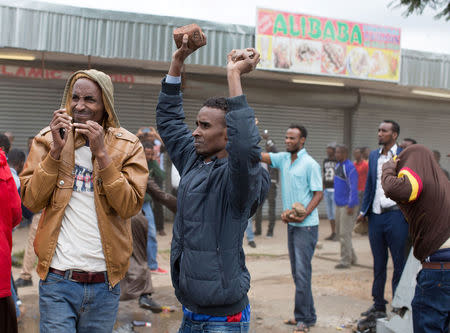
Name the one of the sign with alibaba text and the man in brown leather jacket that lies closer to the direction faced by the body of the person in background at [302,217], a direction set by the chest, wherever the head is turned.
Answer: the man in brown leather jacket

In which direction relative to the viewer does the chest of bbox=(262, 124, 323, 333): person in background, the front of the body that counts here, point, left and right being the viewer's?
facing the viewer and to the left of the viewer

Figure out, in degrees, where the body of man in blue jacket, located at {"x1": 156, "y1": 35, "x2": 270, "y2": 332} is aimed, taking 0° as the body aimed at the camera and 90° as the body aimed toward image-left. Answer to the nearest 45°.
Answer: approximately 45°

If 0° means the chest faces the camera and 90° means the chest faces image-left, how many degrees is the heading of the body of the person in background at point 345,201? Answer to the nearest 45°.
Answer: approximately 45°

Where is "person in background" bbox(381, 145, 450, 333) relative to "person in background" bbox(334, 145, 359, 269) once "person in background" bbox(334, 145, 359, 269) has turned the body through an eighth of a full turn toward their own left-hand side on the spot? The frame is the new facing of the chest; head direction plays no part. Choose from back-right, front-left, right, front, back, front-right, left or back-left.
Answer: front

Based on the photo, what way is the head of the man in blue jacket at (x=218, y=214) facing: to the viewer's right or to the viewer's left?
to the viewer's left

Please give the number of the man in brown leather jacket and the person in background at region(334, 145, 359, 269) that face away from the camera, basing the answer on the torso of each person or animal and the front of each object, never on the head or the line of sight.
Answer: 0
